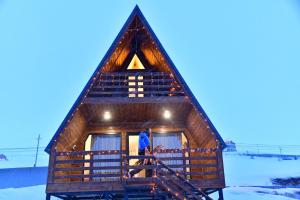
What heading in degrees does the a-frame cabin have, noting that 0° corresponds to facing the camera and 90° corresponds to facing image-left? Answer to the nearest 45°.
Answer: approximately 0°
